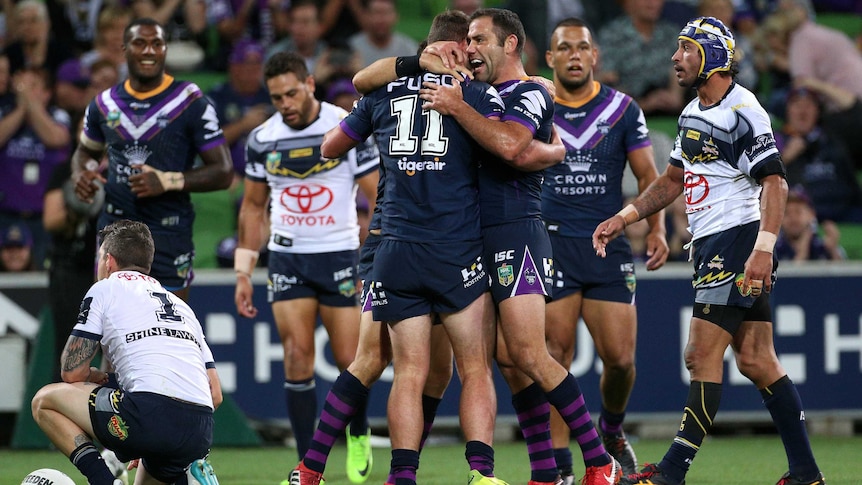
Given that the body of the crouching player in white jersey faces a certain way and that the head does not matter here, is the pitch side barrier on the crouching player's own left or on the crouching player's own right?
on the crouching player's own right

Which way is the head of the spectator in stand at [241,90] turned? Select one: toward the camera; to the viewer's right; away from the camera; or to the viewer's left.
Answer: toward the camera

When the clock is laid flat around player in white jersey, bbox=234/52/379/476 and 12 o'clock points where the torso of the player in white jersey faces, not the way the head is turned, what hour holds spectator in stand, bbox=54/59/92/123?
The spectator in stand is roughly at 5 o'clock from the player in white jersey.

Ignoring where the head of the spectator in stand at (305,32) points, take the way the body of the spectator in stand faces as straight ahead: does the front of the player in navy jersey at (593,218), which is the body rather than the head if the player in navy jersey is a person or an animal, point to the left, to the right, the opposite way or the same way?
the same way

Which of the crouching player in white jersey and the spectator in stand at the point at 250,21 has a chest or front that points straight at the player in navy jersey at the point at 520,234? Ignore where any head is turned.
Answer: the spectator in stand

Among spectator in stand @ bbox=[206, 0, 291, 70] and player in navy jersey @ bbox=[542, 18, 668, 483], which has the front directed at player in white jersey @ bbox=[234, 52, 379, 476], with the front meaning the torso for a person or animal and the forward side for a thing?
the spectator in stand

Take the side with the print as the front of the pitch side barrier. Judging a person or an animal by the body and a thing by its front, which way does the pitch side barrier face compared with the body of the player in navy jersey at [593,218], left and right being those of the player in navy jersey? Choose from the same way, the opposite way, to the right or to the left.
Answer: the same way

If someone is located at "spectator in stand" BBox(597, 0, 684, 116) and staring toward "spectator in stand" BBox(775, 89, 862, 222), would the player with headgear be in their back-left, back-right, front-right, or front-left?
front-right

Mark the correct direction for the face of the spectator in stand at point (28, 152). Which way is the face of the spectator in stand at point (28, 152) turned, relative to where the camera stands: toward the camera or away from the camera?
toward the camera

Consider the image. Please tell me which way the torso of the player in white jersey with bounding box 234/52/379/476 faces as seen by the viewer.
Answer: toward the camera

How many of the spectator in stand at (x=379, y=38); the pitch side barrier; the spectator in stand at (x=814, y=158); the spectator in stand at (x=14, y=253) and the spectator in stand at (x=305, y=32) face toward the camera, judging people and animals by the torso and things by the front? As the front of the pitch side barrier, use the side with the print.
5

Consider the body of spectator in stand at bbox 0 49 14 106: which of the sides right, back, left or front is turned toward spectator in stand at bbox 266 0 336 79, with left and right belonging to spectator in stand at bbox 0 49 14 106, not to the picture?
left

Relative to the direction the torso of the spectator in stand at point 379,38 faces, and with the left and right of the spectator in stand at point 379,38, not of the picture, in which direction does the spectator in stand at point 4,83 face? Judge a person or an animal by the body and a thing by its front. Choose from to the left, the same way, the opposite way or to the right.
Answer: the same way

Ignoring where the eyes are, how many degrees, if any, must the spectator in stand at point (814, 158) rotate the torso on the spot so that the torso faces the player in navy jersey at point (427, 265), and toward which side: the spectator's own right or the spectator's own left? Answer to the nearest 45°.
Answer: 0° — they already face them

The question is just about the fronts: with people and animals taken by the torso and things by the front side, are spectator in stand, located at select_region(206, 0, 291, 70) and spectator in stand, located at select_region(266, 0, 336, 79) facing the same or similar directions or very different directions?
same or similar directions

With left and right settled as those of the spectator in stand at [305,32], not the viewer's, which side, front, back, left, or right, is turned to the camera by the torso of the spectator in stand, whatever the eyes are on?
front
